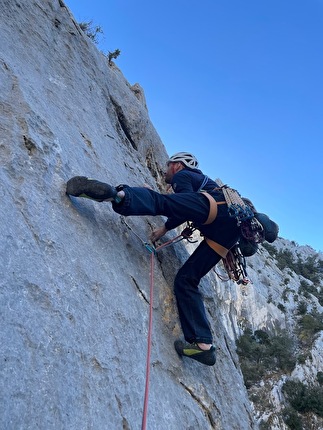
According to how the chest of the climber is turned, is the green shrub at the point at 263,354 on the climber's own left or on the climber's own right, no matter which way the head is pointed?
on the climber's own right

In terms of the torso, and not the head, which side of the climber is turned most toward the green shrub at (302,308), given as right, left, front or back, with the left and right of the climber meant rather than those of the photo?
right

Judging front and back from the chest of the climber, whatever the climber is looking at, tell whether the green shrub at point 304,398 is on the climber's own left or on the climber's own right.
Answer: on the climber's own right

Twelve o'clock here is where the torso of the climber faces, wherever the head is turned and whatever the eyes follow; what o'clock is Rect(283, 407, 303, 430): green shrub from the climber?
The green shrub is roughly at 4 o'clock from the climber.

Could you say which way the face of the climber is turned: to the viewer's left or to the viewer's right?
to the viewer's left

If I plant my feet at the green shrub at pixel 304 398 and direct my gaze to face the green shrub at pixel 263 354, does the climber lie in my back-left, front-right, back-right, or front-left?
back-left

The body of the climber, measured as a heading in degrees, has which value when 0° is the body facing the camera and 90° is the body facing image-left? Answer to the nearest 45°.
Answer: approximately 90°
